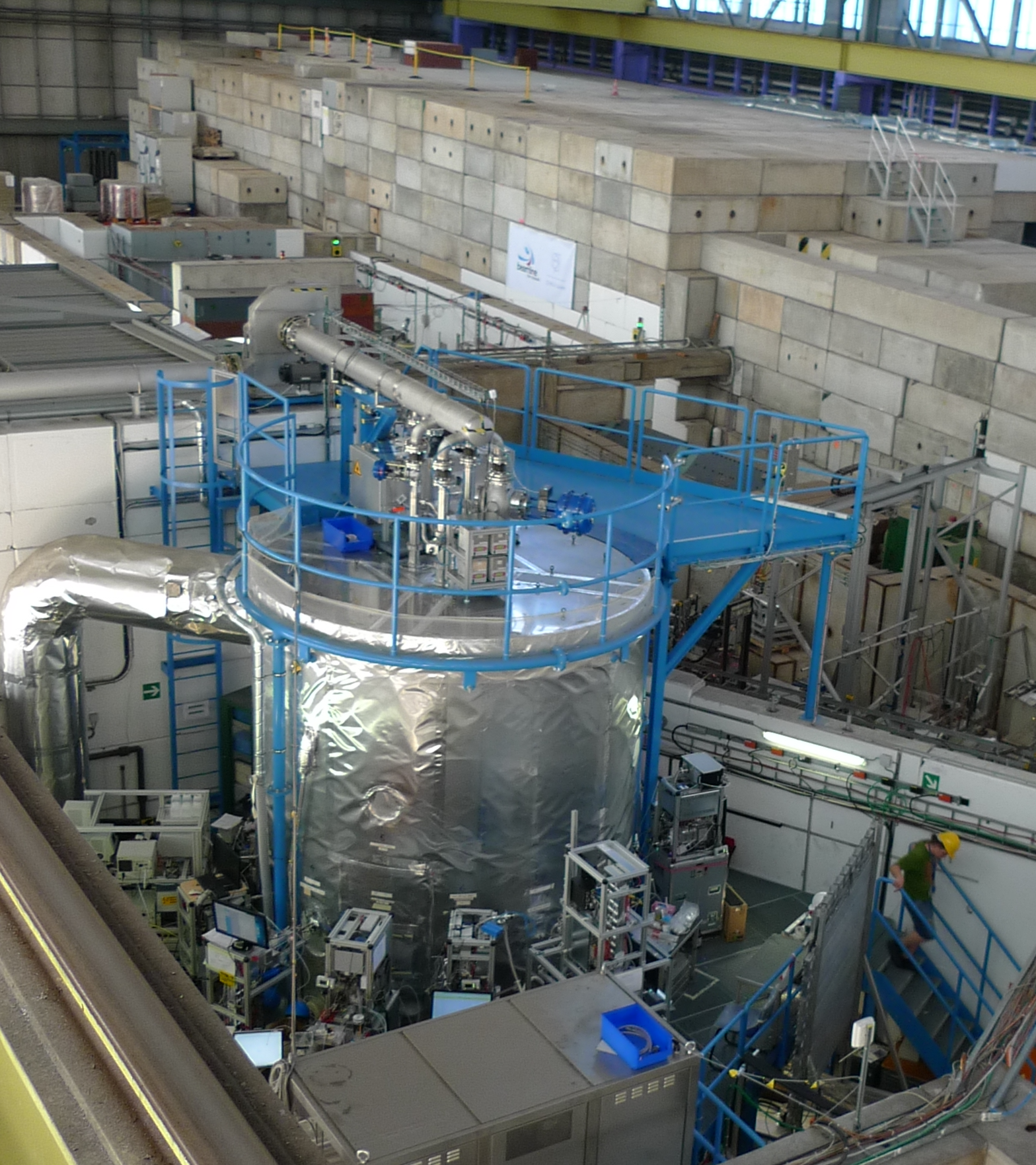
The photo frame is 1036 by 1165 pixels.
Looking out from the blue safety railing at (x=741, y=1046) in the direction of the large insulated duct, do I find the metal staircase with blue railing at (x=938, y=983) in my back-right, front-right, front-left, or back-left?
back-right

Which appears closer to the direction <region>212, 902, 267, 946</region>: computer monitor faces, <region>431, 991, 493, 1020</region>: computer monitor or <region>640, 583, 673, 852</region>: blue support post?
the computer monitor

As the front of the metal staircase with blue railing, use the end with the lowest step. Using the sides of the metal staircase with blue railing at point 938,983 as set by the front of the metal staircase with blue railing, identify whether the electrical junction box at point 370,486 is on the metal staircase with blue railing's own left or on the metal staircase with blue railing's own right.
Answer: on the metal staircase with blue railing's own right

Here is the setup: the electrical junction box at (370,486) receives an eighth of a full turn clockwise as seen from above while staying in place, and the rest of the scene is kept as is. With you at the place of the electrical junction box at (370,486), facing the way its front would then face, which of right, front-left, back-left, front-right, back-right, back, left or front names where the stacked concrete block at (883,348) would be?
back-right

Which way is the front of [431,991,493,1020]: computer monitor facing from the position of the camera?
facing the viewer

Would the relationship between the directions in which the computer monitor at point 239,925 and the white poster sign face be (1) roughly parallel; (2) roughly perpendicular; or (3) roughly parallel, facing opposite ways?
roughly parallel

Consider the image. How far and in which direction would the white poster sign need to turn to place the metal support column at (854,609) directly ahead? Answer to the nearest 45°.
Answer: approximately 45° to its left

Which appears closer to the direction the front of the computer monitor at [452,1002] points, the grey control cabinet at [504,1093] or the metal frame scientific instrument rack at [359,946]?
the grey control cabinet

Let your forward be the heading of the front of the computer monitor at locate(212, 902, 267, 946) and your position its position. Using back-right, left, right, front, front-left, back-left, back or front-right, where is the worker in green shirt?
back-left

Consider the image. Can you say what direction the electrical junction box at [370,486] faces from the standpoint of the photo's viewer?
facing the viewer and to the left of the viewer

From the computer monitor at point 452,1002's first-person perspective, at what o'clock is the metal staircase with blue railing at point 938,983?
The metal staircase with blue railing is roughly at 8 o'clock from the computer monitor.

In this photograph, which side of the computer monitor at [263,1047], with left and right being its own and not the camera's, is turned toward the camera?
front

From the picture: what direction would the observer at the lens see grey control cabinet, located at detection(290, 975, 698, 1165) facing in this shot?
facing the viewer and to the right of the viewer

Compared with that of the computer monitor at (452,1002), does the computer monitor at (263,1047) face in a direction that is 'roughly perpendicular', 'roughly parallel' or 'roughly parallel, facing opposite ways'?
roughly parallel

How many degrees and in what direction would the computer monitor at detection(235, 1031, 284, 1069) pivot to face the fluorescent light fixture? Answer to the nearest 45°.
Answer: approximately 135° to its left

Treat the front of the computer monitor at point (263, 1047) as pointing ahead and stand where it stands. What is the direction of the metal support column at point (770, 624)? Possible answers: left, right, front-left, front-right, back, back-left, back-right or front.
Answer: back-left

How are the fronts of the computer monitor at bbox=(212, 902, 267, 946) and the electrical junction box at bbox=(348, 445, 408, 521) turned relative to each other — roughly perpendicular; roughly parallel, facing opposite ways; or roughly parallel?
roughly parallel
